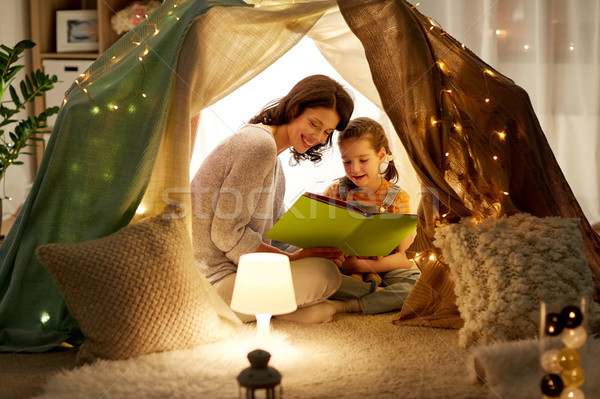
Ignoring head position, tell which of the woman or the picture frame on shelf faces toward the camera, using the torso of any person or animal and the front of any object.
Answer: the picture frame on shelf

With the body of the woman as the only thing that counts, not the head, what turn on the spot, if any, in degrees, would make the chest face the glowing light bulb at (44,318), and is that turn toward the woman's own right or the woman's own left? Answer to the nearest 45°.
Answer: approximately 180°

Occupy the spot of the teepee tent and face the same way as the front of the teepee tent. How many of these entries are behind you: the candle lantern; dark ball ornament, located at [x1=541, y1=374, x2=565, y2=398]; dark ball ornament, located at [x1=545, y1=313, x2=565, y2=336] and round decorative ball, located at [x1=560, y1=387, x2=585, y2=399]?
0

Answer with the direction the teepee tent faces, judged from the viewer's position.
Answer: facing the viewer

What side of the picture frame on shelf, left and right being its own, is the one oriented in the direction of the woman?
front

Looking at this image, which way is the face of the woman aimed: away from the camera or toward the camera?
toward the camera

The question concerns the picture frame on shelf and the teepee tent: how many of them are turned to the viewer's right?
0

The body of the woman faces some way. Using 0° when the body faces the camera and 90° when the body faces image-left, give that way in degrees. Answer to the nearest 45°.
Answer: approximately 270°

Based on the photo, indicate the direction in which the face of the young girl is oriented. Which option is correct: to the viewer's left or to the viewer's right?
to the viewer's left

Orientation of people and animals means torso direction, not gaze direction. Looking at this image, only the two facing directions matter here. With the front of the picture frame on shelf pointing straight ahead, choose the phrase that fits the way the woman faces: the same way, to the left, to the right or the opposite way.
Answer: to the left

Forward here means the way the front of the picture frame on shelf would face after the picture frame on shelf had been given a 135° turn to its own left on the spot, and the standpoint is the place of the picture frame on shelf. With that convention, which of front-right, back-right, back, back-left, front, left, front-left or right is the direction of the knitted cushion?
back-right

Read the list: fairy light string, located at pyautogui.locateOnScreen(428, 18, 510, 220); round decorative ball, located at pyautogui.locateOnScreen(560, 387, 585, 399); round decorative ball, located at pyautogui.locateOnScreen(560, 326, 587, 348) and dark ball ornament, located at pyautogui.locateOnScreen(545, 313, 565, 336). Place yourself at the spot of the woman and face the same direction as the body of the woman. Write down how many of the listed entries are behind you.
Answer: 0

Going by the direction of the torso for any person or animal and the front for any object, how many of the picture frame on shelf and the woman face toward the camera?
1

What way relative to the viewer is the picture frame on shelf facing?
toward the camera

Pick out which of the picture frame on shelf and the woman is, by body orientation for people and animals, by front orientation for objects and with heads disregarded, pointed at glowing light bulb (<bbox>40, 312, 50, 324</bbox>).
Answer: the picture frame on shelf

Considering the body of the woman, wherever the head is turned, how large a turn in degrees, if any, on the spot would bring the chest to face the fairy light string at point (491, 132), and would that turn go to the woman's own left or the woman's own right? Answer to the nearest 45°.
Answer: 0° — they already face it
